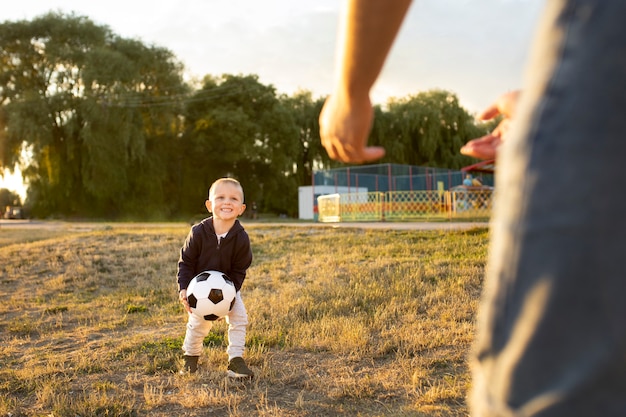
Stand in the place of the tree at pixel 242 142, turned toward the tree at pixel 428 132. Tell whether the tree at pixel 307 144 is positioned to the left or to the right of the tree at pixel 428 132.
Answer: left

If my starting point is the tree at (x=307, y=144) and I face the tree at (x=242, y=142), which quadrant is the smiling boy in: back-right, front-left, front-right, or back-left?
front-left

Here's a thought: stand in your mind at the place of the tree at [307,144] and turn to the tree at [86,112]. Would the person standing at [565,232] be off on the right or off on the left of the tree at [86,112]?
left

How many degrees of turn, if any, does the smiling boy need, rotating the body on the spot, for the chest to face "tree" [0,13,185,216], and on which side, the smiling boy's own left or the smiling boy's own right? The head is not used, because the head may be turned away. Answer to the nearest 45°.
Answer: approximately 180°

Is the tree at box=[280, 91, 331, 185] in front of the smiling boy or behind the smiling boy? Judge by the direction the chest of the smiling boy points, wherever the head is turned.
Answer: behind

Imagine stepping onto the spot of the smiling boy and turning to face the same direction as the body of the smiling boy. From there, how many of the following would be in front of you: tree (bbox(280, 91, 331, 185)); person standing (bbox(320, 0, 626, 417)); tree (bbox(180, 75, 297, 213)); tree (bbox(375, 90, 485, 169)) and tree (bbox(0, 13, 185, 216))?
1

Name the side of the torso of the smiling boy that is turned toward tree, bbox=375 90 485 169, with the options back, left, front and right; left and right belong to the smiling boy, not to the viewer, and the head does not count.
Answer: back

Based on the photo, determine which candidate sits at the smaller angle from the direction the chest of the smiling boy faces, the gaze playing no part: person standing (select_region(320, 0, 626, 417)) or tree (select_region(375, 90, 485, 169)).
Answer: the person standing

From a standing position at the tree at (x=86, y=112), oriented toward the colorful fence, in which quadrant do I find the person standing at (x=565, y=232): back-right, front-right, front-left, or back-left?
front-right

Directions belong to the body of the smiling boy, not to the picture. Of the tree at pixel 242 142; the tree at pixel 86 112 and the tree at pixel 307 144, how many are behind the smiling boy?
3

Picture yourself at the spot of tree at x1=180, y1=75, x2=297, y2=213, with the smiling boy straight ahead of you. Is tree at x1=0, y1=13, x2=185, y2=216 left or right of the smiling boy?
right

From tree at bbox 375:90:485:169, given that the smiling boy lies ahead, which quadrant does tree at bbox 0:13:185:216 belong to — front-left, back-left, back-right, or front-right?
front-right

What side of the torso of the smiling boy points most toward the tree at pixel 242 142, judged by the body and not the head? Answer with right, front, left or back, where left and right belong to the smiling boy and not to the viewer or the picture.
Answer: back

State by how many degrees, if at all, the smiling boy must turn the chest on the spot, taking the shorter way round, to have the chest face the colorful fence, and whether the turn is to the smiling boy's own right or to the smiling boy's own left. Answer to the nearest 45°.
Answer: approximately 180°

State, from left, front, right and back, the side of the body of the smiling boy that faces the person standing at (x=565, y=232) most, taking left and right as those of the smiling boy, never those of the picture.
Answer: front
